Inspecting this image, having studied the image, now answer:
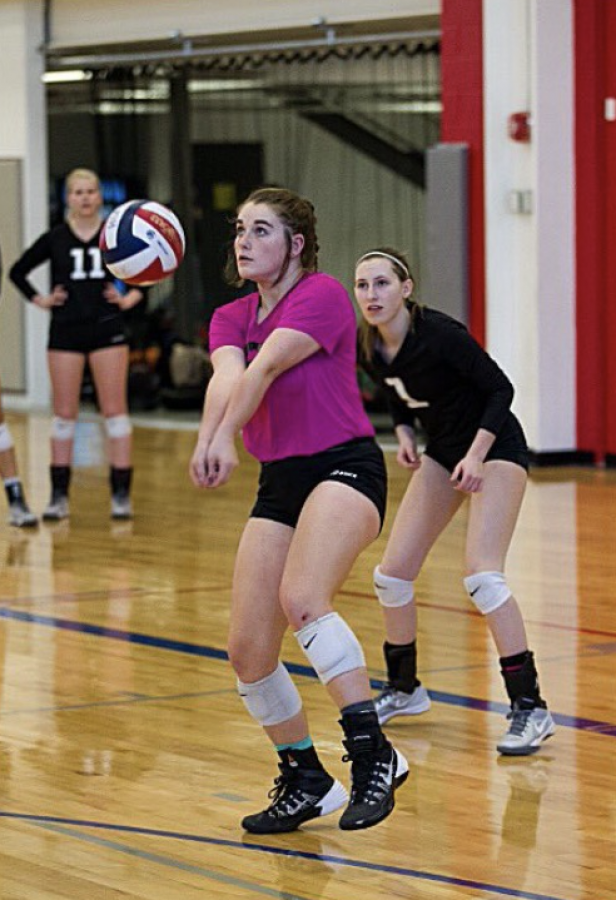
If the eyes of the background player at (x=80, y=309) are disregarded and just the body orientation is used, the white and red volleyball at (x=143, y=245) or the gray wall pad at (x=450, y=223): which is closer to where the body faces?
the white and red volleyball

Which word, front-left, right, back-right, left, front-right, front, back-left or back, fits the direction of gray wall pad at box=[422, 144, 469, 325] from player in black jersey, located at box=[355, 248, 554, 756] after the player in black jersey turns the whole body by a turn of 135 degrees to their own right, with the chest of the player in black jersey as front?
front

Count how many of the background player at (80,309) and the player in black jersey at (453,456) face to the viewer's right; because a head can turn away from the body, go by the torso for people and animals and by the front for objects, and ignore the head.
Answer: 0

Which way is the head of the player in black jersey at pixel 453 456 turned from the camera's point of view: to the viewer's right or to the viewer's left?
to the viewer's left

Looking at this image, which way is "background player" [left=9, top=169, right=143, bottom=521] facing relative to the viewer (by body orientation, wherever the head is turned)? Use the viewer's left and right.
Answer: facing the viewer

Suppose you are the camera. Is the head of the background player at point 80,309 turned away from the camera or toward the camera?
toward the camera

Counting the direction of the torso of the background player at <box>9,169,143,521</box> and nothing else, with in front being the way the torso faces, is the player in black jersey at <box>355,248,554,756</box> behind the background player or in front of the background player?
in front

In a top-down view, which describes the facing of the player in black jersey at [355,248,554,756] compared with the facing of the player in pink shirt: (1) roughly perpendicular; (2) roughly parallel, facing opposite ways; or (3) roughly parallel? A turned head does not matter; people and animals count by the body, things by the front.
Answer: roughly parallel

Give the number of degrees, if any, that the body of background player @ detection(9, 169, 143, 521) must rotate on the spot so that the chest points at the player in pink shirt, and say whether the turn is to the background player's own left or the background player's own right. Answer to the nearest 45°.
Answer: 0° — they already face them

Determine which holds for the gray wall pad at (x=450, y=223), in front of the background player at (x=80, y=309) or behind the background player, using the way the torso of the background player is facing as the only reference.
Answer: behind

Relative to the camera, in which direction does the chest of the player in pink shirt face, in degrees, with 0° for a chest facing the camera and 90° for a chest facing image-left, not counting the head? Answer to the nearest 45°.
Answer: approximately 45°

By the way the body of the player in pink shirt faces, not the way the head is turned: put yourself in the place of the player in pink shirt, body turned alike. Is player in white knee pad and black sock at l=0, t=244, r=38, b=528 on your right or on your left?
on your right

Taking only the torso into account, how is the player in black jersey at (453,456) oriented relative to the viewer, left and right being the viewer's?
facing the viewer and to the left of the viewer

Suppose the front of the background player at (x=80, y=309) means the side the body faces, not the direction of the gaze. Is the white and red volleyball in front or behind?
in front
